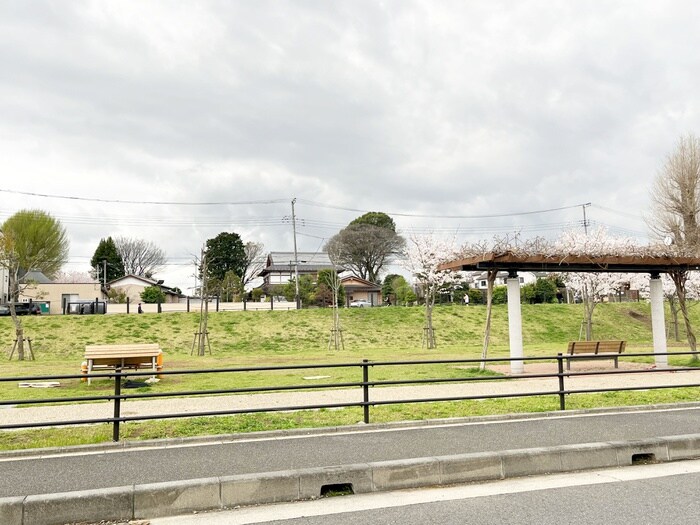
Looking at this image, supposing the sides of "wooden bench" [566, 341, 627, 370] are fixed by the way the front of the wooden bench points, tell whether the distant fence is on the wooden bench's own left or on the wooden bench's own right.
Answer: on the wooden bench's own right

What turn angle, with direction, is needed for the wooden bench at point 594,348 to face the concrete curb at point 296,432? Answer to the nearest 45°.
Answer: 0° — it already faces it

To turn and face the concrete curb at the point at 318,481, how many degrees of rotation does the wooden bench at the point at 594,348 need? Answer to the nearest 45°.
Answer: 0° — it already faces it

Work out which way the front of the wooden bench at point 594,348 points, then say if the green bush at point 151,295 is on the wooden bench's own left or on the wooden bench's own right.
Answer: on the wooden bench's own right

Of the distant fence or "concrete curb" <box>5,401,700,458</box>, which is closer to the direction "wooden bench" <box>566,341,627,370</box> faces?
the concrete curb

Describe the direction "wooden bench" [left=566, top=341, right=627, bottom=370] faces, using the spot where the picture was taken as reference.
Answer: facing the viewer

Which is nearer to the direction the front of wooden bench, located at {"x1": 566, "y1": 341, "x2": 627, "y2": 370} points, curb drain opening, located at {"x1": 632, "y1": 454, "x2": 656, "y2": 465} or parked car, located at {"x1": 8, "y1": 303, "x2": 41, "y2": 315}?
the curb drain opening

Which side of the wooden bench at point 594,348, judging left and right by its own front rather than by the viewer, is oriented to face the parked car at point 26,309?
right

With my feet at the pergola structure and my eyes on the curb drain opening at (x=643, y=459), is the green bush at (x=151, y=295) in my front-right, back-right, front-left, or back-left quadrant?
back-right
